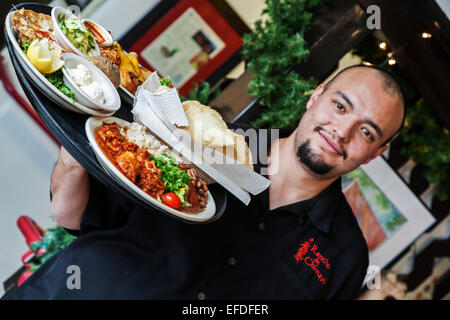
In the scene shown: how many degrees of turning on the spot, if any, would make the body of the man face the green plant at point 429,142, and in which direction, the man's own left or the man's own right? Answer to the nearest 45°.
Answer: approximately 135° to the man's own left

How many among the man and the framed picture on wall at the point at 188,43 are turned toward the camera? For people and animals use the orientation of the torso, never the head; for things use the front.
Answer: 2

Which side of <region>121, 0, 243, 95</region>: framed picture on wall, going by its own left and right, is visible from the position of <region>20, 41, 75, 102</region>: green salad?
front

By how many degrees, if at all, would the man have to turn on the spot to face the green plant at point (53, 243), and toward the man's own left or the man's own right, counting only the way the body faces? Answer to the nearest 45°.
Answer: approximately 135° to the man's own right

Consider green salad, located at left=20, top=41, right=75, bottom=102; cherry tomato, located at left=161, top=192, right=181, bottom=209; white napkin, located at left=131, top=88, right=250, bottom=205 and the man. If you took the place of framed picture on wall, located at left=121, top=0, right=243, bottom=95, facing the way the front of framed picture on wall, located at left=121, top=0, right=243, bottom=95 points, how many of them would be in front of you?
4

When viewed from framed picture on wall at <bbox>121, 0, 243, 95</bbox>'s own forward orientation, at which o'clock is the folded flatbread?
The folded flatbread is roughly at 12 o'clock from the framed picture on wall.

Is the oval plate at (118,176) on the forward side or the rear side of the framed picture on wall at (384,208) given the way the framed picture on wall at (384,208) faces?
on the forward side

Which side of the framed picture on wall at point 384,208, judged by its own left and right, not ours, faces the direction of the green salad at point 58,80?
front
